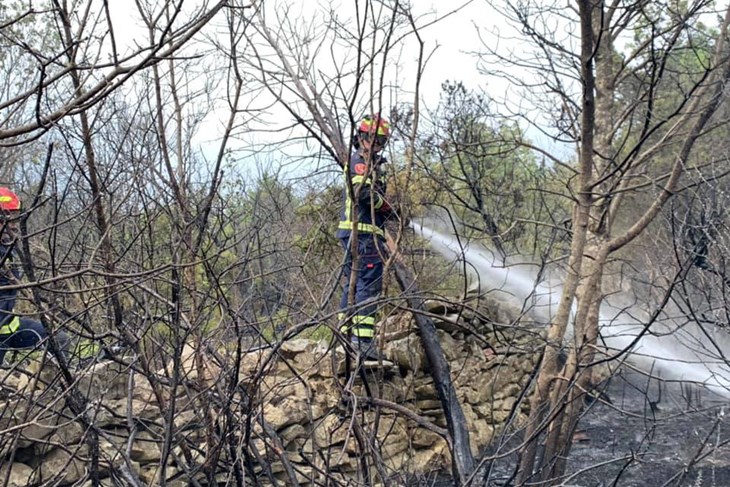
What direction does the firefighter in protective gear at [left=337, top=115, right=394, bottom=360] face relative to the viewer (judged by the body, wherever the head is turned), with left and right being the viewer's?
facing to the right of the viewer

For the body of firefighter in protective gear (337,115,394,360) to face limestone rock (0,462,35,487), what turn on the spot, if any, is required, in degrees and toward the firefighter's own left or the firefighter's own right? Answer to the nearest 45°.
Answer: approximately 135° to the firefighter's own right
